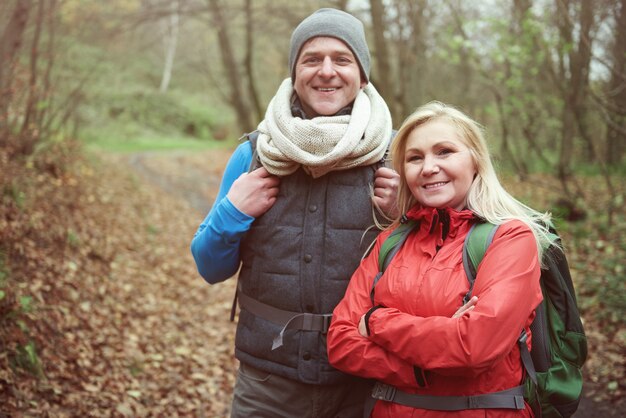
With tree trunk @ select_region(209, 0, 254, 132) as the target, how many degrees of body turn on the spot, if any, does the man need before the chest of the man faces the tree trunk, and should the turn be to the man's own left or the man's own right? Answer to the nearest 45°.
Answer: approximately 180°

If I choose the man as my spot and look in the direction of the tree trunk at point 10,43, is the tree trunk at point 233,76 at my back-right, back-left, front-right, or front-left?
front-right

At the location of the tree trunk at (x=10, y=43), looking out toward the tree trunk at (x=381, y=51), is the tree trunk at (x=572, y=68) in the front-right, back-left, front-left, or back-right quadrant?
front-right

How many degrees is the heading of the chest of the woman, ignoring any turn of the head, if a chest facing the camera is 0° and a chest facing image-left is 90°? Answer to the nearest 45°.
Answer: approximately 45°

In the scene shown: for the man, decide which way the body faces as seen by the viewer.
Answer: toward the camera

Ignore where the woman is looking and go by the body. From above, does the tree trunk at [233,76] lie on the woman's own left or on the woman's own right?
on the woman's own right

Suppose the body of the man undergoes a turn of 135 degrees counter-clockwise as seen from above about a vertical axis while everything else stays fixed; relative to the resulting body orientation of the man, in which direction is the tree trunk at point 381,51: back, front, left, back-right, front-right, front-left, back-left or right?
front-left

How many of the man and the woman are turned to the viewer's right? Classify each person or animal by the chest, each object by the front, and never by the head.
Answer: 0
